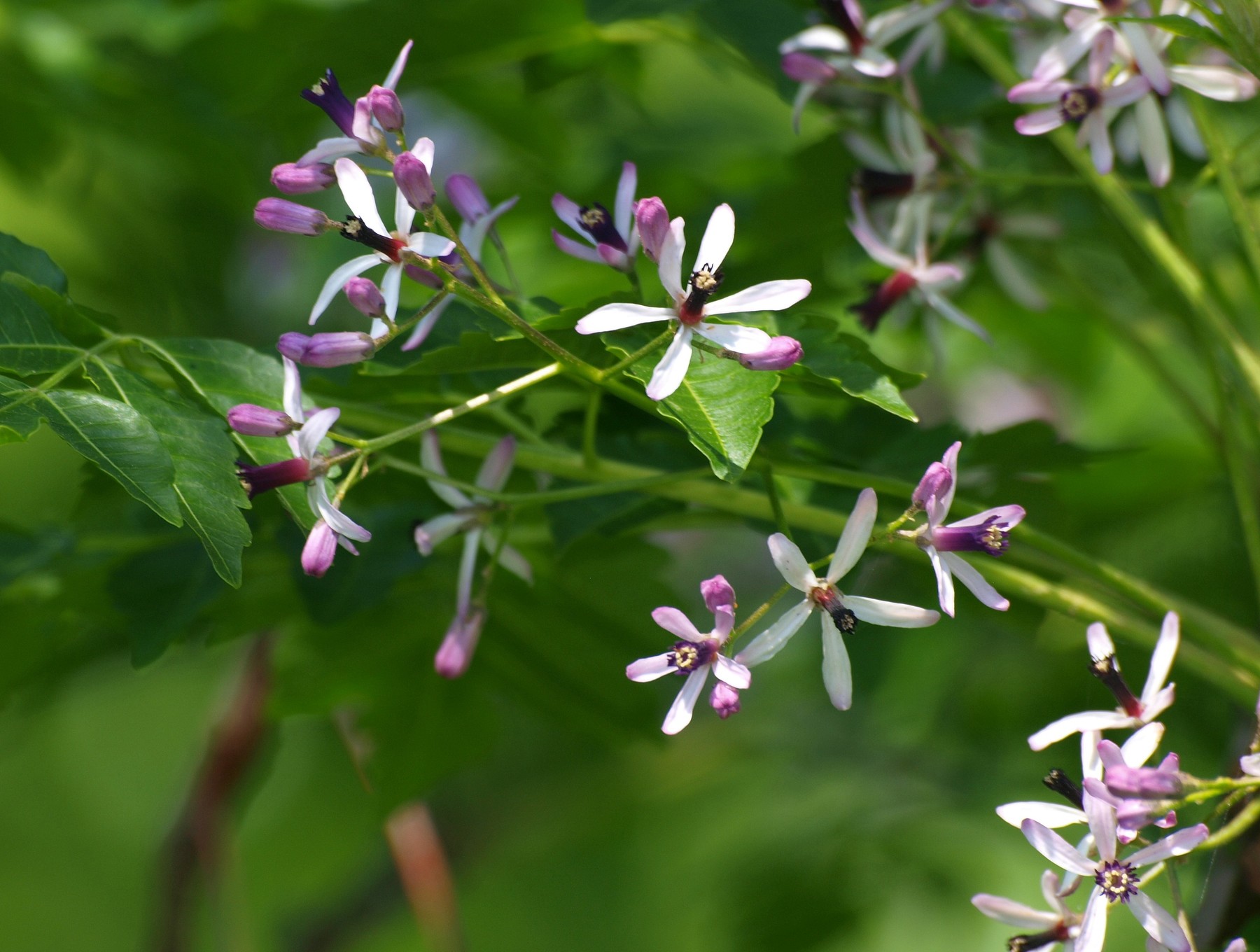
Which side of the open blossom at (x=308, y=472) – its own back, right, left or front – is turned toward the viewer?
left

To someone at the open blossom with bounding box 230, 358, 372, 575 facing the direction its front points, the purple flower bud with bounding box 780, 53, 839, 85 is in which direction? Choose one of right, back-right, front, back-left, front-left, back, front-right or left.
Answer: back-right
